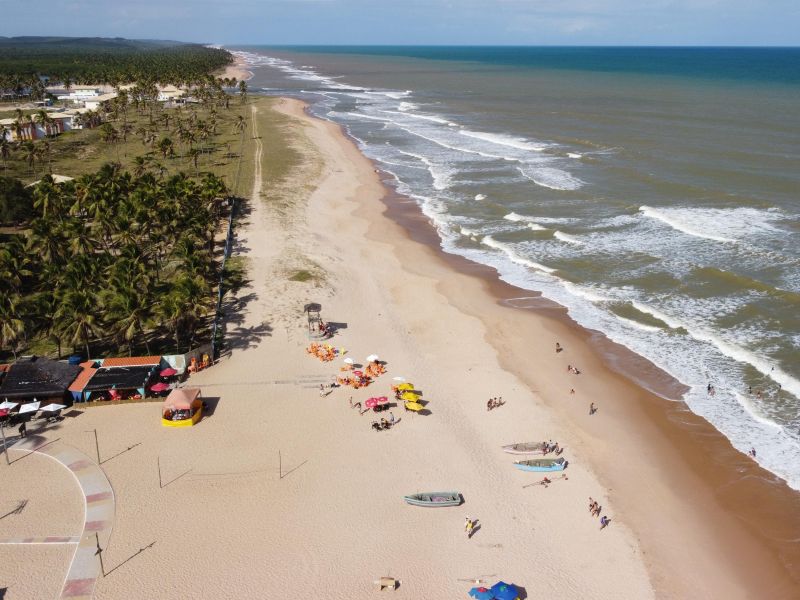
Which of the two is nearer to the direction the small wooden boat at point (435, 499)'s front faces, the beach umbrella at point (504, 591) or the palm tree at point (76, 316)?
the palm tree

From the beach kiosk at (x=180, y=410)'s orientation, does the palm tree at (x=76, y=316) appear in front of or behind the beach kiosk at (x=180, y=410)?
behind

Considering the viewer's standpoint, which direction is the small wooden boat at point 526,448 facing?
facing to the left of the viewer

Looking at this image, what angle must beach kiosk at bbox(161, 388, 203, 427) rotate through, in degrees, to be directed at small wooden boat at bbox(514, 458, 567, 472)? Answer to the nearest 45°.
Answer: approximately 45° to its left

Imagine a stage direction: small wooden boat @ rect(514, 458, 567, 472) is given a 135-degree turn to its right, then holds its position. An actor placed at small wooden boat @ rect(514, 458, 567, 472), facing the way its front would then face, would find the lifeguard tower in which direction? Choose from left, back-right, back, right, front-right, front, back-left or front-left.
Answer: left

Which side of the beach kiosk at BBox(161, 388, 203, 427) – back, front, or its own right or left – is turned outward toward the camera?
front

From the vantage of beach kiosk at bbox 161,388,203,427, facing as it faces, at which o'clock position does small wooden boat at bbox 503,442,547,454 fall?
The small wooden boat is roughly at 10 o'clock from the beach kiosk.

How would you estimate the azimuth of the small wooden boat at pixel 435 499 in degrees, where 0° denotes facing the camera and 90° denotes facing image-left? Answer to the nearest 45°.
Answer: approximately 90°

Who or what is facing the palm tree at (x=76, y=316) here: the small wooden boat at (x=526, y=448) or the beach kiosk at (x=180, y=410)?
the small wooden boat

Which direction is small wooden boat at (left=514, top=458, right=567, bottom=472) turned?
to the viewer's left

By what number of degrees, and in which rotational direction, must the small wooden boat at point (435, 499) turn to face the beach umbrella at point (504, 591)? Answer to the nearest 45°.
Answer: approximately 135° to its left

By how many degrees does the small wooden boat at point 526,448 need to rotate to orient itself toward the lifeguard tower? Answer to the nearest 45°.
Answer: approximately 45° to its right

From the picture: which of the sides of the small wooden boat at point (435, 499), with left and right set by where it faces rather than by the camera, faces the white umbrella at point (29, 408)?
front
